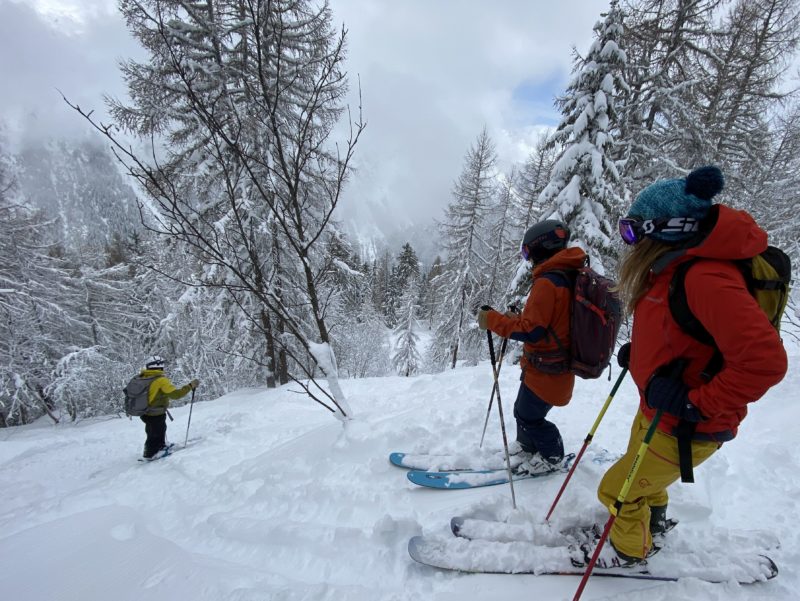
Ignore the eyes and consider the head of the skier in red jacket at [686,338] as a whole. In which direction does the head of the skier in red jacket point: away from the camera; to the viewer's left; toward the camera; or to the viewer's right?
to the viewer's left

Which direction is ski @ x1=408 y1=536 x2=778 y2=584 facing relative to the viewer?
to the viewer's left

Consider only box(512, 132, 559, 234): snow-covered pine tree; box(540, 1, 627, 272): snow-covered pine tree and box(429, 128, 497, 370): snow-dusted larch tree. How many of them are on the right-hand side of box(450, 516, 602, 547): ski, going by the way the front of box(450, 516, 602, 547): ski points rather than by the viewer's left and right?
3

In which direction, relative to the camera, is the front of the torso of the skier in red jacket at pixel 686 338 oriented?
to the viewer's left

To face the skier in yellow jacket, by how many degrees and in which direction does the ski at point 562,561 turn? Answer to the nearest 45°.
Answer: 0° — it already faces them

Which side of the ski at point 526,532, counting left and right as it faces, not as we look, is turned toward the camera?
left

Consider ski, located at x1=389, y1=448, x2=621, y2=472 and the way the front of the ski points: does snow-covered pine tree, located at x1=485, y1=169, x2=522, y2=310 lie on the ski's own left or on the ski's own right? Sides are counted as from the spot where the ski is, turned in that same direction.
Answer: on the ski's own right

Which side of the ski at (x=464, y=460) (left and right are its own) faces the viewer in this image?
left

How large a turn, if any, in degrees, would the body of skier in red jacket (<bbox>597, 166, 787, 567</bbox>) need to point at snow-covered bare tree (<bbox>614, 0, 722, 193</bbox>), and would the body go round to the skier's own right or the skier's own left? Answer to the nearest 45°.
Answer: approximately 90° to the skier's own right

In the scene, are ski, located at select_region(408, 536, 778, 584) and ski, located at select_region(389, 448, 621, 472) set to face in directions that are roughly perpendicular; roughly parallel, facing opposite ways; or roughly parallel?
roughly parallel
